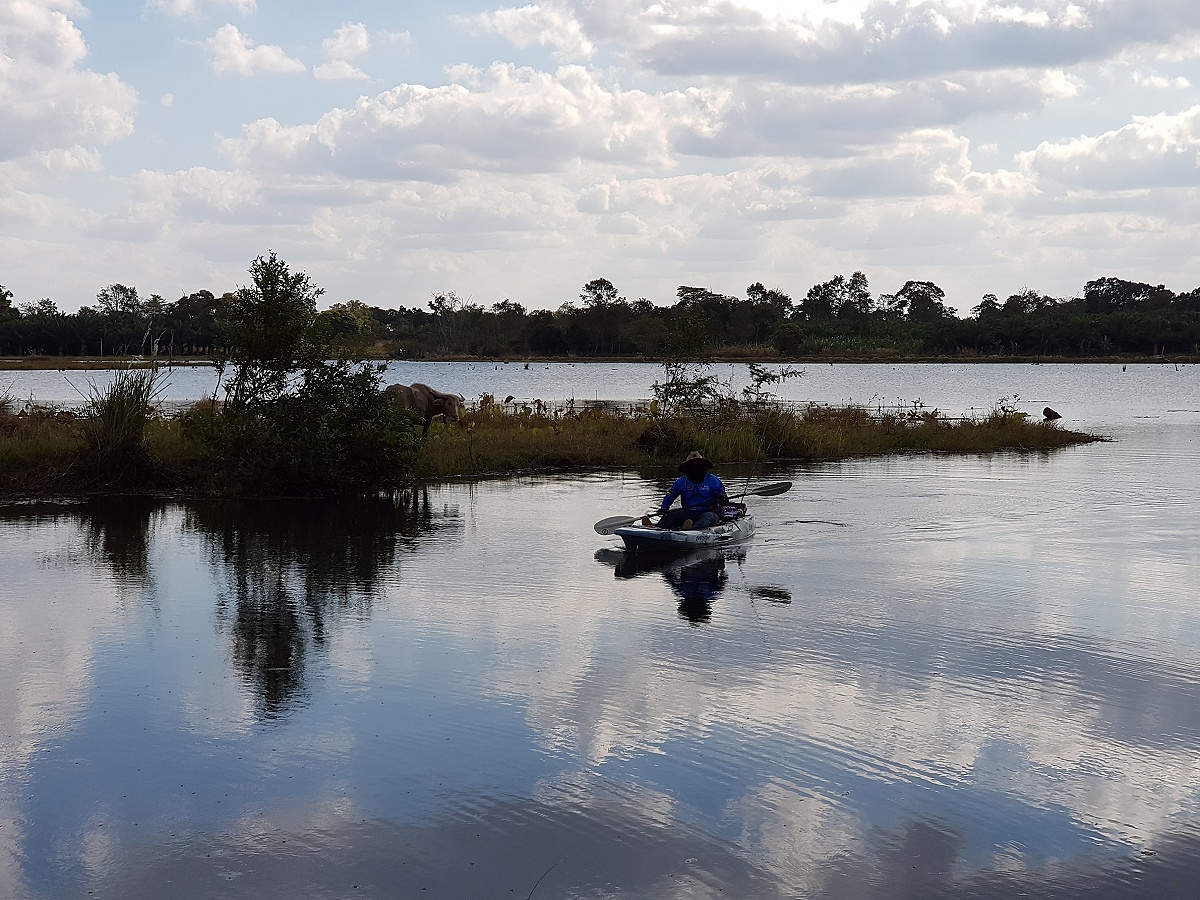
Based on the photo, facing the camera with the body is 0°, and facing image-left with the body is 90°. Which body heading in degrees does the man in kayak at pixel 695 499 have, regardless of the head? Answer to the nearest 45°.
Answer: approximately 45°

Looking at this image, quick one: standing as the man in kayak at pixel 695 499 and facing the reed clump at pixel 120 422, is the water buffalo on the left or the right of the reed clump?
right

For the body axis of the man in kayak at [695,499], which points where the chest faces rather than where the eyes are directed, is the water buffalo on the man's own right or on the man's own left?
on the man's own right

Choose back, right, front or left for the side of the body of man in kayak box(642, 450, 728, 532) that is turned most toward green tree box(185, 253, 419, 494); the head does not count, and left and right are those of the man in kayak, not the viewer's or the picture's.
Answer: right

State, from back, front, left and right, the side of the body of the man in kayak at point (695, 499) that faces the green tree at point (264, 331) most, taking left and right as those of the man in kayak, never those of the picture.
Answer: right
